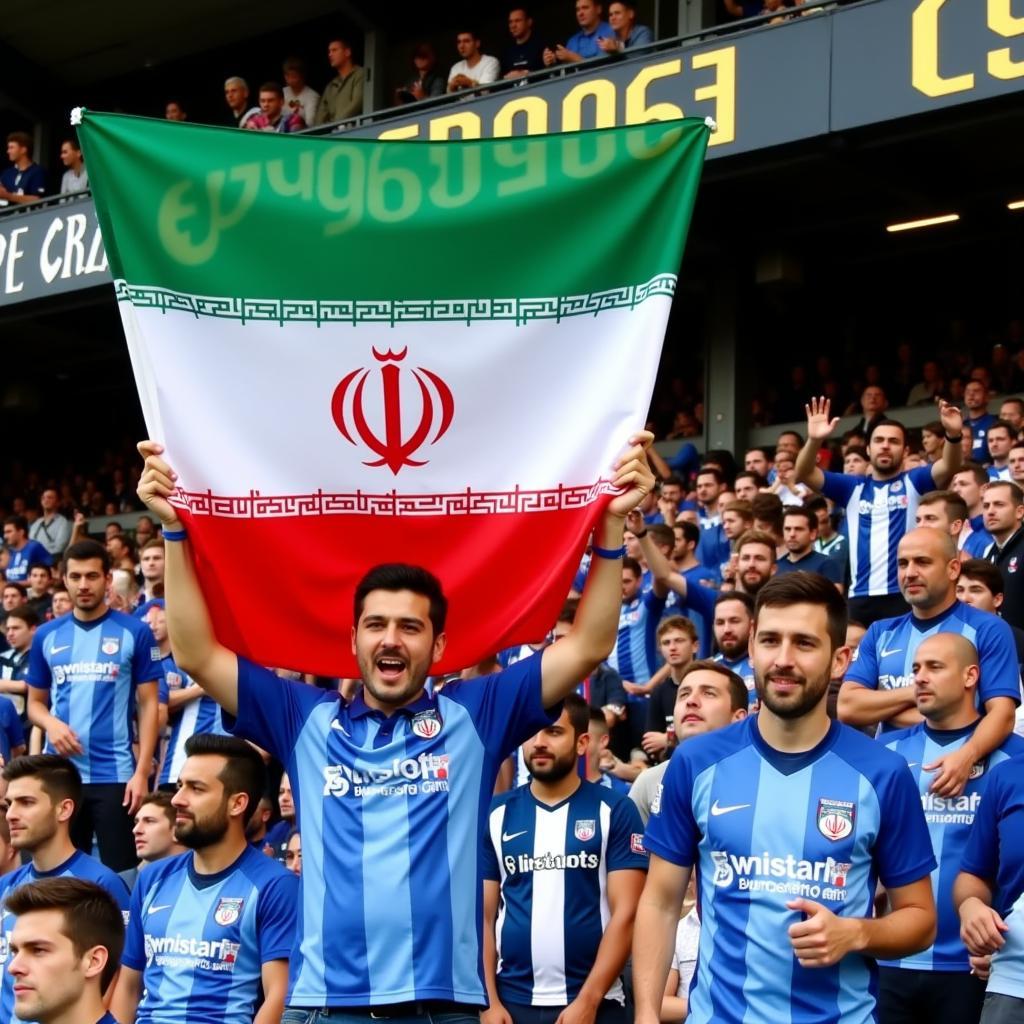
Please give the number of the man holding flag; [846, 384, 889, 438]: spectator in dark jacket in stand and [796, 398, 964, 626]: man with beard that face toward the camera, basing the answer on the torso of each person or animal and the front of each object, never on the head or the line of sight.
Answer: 3

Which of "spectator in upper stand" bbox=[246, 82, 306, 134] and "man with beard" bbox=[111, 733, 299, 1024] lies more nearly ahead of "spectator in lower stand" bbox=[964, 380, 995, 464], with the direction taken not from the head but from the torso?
the man with beard

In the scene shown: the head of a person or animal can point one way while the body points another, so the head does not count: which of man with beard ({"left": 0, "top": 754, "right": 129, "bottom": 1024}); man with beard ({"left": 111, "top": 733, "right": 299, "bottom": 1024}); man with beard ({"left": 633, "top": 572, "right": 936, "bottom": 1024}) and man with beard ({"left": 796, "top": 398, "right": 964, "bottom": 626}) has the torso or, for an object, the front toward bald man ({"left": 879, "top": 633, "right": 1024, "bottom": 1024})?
man with beard ({"left": 796, "top": 398, "right": 964, "bottom": 626})

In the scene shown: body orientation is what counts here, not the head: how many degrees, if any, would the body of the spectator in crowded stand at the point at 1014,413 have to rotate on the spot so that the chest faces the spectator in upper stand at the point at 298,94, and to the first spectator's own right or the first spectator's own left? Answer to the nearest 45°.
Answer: approximately 90° to the first spectator's own right

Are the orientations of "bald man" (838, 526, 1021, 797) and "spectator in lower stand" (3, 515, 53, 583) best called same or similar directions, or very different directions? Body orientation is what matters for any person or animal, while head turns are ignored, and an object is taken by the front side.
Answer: same or similar directions

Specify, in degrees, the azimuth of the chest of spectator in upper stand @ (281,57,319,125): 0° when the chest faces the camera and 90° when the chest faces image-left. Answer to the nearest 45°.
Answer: approximately 45°

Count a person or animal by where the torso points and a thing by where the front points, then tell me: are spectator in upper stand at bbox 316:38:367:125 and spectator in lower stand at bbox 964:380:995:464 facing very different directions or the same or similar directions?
same or similar directions

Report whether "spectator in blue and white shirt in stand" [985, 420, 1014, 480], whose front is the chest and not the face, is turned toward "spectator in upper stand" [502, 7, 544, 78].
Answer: no

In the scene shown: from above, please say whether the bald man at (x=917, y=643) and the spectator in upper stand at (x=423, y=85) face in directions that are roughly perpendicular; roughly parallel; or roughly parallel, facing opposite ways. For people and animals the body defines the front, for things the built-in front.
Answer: roughly parallel

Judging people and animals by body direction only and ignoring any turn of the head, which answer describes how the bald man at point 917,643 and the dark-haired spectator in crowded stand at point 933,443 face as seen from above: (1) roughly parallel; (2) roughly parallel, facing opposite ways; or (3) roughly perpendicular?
roughly parallel

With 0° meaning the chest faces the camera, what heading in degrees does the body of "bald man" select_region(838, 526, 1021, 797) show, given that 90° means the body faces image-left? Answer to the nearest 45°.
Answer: approximately 45°

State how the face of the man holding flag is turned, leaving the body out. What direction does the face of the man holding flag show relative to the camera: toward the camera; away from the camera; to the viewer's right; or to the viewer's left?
toward the camera

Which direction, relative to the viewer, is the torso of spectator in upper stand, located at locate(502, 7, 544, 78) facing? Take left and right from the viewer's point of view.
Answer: facing the viewer and to the left of the viewer

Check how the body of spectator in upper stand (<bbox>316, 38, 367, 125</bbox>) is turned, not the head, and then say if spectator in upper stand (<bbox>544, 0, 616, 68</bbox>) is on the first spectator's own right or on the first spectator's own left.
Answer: on the first spectator's own left

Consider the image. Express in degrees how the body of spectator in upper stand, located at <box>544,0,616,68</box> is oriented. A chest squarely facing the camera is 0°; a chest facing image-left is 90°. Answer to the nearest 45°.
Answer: approximately 45°

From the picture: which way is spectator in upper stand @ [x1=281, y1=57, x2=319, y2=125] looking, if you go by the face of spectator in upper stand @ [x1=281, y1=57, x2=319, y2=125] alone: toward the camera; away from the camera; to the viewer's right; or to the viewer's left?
toward the camera

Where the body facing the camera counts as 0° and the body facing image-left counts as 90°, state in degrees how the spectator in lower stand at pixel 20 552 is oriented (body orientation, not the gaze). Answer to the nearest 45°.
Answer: approximately 45°

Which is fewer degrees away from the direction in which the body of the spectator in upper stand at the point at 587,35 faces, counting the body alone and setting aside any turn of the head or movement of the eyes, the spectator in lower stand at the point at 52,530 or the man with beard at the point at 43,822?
the man with beard

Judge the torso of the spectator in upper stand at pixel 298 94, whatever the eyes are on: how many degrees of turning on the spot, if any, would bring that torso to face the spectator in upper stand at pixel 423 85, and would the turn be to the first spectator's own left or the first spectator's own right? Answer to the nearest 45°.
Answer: approximately 90° to the first spectator's own left

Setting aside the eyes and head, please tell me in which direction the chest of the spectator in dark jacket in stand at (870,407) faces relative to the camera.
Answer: toward the camera
